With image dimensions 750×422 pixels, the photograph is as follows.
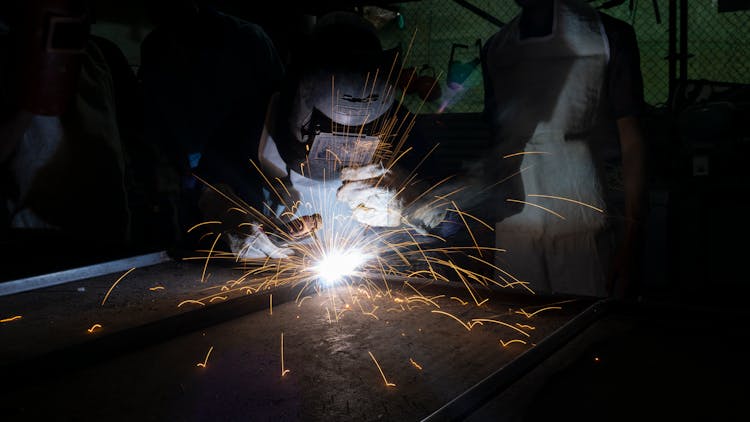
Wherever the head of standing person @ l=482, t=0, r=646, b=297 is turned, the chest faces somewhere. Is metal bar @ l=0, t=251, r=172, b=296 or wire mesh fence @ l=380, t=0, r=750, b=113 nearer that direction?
the metal bar

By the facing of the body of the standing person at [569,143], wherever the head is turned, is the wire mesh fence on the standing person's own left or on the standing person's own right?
on the standing person's own right

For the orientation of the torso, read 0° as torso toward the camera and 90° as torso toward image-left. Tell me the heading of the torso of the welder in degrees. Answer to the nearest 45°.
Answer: approximately 0°

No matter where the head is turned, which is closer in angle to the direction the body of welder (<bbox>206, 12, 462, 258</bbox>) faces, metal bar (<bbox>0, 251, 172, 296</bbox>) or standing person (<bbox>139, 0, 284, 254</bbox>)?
the metal bar

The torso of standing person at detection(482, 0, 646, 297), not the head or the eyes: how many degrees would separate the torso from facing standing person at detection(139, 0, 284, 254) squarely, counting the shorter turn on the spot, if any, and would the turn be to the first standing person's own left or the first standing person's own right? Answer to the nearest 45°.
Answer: approximately 45° to the first standing person's own right

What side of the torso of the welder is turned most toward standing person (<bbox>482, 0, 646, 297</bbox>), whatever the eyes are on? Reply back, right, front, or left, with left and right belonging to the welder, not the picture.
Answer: left

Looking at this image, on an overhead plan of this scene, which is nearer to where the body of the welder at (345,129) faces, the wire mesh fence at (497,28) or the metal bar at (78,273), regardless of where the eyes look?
the metal bar

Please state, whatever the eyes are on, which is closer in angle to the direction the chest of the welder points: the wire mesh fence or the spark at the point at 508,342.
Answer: the spark
